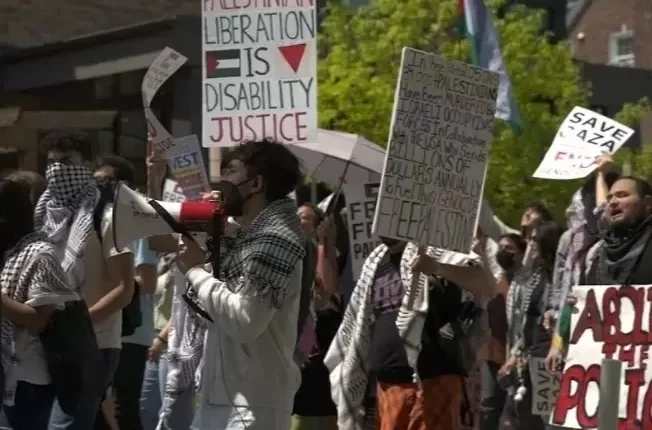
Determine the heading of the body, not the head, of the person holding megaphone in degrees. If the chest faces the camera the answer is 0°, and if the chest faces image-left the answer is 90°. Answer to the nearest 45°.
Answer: approximately 90°

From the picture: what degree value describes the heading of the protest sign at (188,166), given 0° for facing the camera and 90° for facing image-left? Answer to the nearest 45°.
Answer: approximately 0°

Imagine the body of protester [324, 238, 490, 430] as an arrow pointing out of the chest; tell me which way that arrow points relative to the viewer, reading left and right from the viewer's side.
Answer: facing the viewer and to the left of the viewer

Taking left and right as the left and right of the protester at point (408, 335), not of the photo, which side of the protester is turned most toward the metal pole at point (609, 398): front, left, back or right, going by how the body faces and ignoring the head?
left

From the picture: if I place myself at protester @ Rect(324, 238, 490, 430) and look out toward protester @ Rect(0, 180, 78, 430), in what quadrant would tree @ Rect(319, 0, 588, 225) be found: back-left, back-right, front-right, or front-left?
back-right

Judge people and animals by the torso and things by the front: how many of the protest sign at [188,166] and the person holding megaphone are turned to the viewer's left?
1

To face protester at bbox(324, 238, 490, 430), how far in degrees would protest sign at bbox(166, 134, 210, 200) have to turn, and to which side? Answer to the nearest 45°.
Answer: approximately 45° to its left

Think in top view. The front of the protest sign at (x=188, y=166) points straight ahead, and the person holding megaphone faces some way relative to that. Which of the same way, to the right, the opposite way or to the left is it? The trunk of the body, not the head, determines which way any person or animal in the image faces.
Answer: to the right

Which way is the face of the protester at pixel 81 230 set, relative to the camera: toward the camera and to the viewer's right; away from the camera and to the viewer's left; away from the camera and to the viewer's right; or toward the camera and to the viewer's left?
toward the camera and to the viewer's left

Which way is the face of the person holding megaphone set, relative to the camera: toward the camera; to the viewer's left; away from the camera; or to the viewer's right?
to the viewer's left

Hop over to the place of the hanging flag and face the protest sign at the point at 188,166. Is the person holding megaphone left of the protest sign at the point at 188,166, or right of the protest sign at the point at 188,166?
left
